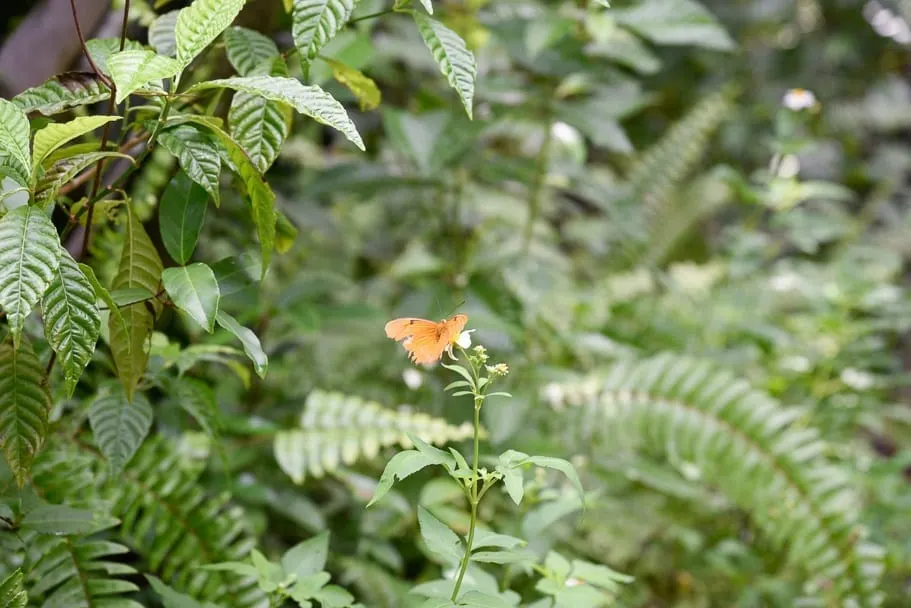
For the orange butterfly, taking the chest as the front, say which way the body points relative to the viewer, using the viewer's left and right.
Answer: facing away from the viewer and to the right of the viewer
